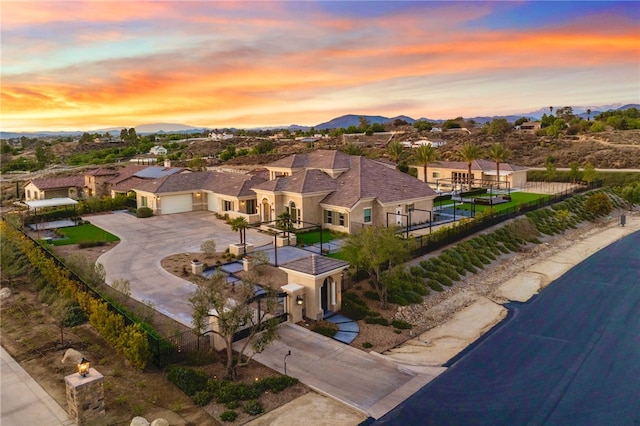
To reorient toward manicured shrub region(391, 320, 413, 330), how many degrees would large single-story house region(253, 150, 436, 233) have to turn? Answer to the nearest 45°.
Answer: approximately 45° to its left

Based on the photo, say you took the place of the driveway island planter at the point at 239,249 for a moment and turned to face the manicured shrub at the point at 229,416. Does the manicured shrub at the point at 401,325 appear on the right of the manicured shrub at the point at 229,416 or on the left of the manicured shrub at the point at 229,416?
left

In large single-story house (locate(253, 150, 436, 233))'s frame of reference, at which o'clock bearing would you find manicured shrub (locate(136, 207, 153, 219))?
The manicured shrub is roughly at 2 o'clock from the large single-story house.

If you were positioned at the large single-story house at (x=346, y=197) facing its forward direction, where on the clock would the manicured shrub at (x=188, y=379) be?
The manicured shrub is roughly at 11 o'clock from the large single-story house.

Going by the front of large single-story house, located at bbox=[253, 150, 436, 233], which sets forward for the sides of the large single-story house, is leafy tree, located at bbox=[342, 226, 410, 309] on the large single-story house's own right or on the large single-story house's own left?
on the large single-story house's own left

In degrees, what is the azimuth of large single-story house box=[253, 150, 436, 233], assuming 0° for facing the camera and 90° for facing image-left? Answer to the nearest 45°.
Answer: approximately 45°

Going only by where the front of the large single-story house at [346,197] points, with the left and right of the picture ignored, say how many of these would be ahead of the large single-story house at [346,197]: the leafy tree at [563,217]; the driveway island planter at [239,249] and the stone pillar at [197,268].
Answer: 2

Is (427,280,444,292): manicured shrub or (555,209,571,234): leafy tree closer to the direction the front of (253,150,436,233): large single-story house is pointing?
the manicured shrub

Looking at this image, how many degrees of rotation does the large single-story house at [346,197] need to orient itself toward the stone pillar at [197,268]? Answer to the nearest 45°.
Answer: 0° — it already faces it
